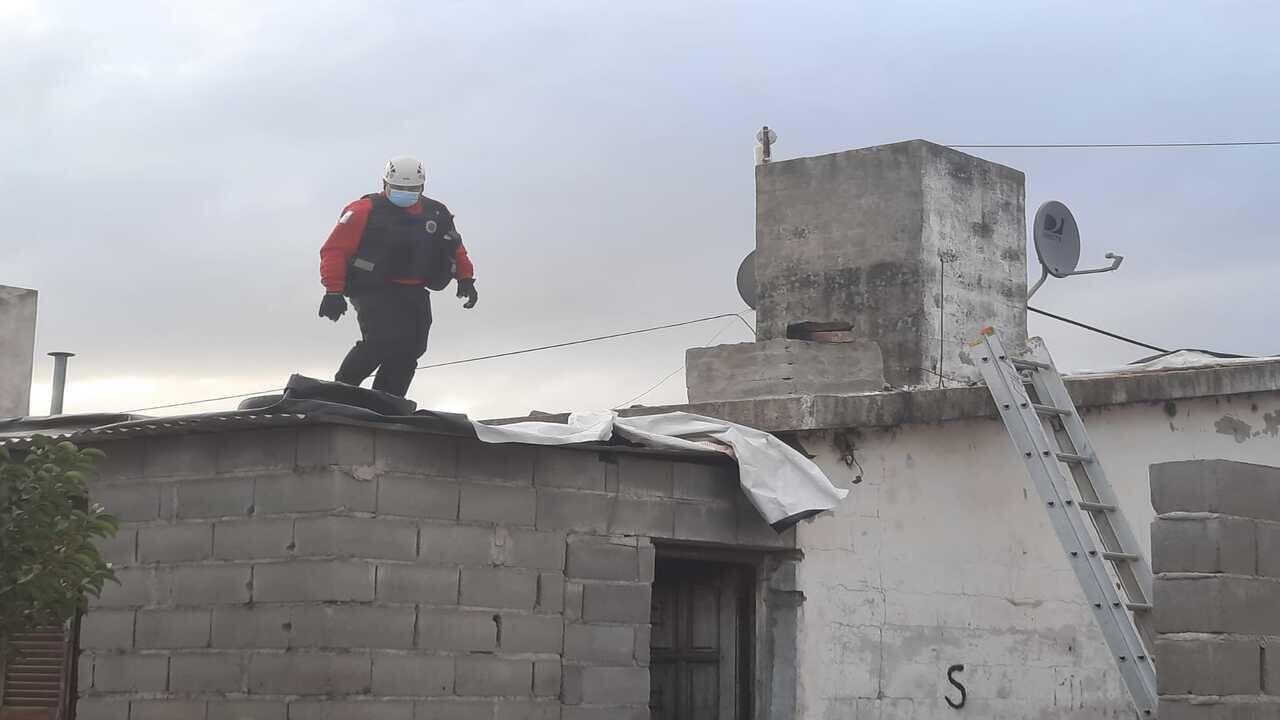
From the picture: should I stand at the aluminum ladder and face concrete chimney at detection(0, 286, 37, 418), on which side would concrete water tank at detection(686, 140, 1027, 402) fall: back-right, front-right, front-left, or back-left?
front-right

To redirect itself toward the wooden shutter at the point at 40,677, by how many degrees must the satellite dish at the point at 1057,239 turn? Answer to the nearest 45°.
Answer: approximately 90° to its right

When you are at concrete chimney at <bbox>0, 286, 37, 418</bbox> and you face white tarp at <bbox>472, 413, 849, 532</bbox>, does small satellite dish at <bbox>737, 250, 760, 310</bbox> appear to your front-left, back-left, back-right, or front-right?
front-left

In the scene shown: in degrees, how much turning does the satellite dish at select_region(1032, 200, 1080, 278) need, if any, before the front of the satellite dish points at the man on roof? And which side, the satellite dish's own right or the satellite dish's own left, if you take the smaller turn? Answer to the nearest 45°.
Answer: approximately 90° to the satellite dish's own right

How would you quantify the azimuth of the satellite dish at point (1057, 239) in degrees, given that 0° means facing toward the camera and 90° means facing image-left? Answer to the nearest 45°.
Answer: approximately 315°

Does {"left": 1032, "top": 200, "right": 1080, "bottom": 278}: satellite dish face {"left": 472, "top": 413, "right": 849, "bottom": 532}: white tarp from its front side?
no

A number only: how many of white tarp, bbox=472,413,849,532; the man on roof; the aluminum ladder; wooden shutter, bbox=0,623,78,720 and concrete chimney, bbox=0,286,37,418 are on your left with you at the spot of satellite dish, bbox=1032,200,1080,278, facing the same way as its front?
0

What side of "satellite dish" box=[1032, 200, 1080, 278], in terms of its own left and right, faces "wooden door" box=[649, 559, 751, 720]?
right

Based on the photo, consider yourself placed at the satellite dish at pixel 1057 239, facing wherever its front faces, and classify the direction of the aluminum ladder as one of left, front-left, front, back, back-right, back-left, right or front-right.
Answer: front-right

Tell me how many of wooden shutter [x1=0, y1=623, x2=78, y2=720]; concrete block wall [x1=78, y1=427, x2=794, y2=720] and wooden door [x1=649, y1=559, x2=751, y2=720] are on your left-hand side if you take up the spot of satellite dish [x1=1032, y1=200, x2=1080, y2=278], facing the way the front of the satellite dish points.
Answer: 0

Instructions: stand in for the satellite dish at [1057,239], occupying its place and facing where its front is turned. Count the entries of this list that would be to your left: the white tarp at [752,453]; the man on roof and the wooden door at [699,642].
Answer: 0

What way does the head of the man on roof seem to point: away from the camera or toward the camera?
toward the camera

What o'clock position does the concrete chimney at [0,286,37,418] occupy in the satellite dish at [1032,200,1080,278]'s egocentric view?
The concrete chimney is roughly at 4 o'clock from the satellite dish.

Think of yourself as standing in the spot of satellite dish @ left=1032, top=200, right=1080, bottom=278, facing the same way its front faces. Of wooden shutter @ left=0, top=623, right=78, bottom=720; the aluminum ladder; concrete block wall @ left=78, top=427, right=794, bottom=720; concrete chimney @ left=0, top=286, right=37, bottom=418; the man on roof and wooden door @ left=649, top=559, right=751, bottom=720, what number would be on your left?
0

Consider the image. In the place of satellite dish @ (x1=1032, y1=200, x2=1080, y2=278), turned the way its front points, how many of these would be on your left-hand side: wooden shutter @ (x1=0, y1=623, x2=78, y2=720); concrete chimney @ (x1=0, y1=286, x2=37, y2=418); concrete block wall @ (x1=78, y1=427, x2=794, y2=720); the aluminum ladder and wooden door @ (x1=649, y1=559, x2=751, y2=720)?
0

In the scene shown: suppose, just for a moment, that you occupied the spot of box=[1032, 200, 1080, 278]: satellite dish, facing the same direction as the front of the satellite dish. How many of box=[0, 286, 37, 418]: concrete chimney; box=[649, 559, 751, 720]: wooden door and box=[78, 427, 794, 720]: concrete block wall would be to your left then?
0

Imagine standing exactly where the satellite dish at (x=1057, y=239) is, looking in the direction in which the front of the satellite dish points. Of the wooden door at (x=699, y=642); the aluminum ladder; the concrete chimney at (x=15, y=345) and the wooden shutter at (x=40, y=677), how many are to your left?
0

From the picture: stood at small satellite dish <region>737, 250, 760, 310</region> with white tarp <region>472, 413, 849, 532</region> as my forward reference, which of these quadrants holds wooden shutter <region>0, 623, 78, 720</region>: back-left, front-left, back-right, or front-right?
front-right
